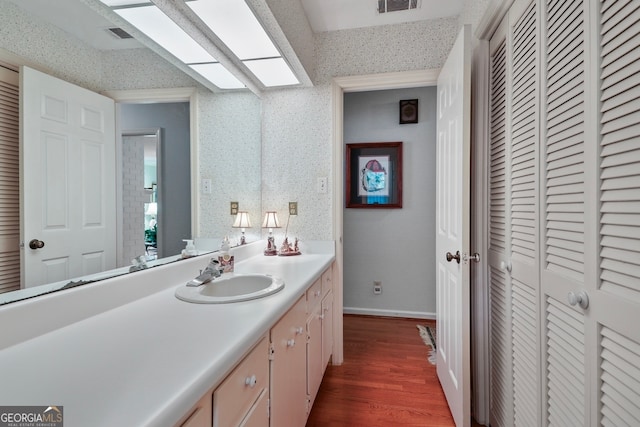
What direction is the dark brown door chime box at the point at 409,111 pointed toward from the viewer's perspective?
toward the camera

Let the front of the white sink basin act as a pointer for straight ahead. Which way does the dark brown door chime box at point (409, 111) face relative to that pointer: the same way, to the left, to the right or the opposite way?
to the right

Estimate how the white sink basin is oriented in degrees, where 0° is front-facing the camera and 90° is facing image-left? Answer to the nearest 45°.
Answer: approximately 315°

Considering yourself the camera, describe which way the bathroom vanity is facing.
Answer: facing the viewer and to the right of the viewer

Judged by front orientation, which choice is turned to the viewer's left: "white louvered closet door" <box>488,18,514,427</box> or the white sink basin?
the white louvered closet door

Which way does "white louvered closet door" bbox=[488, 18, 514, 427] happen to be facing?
to the viewer's left

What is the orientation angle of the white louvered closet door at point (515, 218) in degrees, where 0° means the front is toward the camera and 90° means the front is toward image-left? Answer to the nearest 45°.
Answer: approximately 45°

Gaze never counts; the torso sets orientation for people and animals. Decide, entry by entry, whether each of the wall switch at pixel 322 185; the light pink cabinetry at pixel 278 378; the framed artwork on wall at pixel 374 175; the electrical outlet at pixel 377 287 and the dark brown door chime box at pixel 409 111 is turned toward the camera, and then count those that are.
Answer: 4

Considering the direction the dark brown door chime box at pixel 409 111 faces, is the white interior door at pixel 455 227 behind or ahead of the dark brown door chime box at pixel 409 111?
ahead

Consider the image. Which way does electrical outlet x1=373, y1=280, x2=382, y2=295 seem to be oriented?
toward the camera

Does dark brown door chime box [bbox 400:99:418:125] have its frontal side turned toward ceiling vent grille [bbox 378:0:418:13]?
yes

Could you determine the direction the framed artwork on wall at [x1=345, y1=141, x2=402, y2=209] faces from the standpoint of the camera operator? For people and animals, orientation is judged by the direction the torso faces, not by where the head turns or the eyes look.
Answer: facing the viewer

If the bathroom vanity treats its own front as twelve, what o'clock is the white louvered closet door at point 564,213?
The white louvered closet door is roughly at 11 o'clock from the bathroom vanity.

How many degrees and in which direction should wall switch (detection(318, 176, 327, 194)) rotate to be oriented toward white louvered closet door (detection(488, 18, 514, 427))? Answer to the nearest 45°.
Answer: approximately 45° to its left

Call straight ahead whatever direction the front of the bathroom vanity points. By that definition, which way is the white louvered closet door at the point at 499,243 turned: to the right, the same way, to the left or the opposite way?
the opposite way
